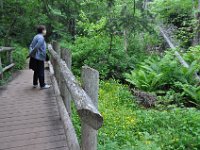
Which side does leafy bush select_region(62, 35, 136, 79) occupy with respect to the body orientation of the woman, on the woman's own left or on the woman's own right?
on the woman's own left

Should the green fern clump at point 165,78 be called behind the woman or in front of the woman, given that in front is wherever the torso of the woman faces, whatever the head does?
in front

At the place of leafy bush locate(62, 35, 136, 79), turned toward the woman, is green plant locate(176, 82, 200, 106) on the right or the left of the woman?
left

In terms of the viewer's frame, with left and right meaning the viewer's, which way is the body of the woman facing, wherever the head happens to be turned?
facing to the right of the viewer

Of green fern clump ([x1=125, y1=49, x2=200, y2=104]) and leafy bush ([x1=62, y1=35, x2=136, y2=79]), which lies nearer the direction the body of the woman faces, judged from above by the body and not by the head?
the green fern clump

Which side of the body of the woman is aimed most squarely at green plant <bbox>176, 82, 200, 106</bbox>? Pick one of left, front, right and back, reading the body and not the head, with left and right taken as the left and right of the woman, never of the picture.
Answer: front
